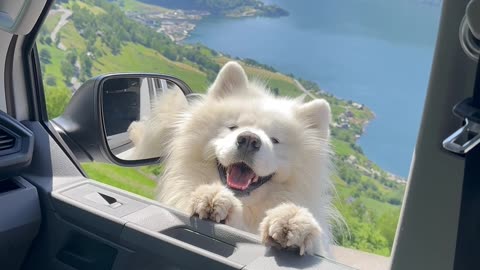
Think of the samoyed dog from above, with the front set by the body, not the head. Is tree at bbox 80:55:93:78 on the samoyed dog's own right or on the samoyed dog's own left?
on the samoyed dog's own right

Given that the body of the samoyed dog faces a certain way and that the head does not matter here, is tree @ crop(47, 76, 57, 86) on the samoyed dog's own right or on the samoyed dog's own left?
on the samoyed dog's own right

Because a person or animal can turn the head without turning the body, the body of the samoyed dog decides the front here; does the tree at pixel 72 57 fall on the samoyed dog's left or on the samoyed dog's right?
on the samoyed dog's right

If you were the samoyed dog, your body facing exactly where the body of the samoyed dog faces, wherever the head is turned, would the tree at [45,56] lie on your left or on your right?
on your right

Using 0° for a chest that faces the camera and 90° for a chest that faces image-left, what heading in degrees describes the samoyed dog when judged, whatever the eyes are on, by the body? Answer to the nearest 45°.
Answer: approximately 0°

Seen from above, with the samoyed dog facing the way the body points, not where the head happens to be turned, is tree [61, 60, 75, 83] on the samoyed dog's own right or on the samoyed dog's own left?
on the samoyed dog's own right
